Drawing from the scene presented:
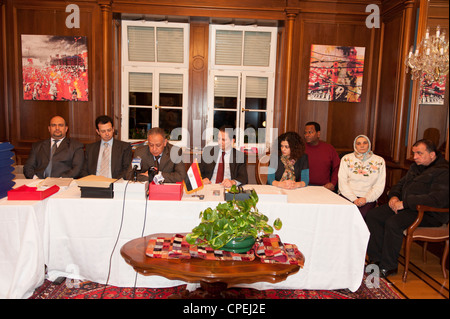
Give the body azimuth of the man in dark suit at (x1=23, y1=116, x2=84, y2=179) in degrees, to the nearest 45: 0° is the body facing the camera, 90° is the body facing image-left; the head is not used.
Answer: approximately 0°

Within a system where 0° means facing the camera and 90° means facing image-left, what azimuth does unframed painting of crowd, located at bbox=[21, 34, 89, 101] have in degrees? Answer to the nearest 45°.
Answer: approximately 0°

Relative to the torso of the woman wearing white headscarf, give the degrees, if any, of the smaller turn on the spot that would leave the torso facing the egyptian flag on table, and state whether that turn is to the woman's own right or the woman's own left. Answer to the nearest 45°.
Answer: approximately 45° to the woman's own right

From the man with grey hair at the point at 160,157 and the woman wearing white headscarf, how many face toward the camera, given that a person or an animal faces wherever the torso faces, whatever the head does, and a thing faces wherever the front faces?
2

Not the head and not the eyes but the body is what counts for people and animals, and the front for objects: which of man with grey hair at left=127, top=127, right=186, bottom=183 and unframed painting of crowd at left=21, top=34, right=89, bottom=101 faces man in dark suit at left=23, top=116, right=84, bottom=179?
the unframed painting of crowd

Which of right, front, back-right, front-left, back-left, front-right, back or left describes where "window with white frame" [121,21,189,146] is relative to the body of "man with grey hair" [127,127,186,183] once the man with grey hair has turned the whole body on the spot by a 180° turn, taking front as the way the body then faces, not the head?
front

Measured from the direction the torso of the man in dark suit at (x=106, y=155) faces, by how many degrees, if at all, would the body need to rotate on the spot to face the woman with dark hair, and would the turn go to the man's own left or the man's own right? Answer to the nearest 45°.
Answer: approximately 45° to the man's own left
